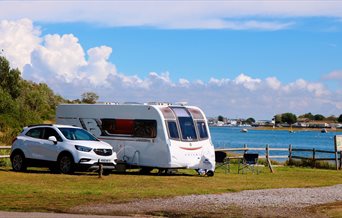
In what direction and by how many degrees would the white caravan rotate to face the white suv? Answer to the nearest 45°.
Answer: approximately 135° to its right

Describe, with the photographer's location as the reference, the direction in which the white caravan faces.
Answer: facing the viewer and to the right of the viewer
